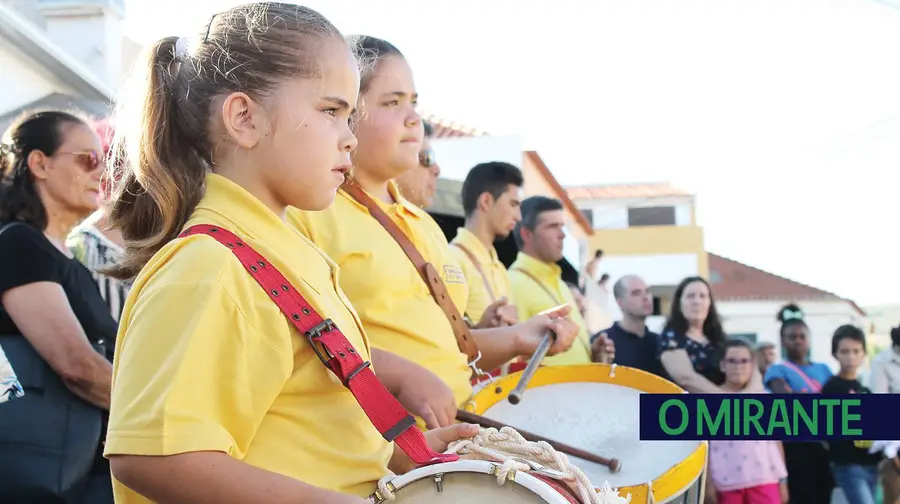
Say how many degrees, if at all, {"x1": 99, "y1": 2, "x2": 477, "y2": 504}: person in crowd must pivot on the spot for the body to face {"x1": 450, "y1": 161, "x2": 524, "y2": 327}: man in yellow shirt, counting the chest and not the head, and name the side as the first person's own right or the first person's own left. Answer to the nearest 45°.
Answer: approximately 90° to the first person's own left

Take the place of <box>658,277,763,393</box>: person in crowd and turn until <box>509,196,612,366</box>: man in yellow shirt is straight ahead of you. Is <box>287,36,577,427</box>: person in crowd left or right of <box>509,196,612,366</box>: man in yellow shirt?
left

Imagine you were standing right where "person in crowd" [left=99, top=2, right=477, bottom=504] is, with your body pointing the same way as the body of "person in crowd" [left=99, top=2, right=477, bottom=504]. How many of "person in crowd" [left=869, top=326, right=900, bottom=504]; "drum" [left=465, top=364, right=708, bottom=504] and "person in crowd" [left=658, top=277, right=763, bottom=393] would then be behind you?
0

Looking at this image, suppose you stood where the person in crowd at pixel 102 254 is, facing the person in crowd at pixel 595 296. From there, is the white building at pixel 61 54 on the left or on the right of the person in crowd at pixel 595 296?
left

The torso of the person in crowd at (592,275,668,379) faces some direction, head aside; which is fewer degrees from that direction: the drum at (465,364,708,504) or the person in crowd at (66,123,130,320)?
the drum

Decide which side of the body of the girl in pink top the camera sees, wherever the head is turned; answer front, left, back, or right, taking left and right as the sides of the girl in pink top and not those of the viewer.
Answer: front

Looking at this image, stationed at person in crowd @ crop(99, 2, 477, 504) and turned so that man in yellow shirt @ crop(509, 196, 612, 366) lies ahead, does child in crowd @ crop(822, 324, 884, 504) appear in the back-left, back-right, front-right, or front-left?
front-right

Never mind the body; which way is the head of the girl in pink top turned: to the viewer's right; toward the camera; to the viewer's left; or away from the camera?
toward the camera

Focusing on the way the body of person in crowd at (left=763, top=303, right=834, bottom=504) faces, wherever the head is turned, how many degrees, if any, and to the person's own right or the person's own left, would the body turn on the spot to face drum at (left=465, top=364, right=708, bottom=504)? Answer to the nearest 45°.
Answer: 0° — they already face it

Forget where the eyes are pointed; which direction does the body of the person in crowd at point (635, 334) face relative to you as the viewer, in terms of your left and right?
facing the viewer and to the right of the viewer

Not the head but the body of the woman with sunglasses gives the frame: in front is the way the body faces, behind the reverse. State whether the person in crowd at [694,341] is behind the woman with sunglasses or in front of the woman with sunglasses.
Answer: in front

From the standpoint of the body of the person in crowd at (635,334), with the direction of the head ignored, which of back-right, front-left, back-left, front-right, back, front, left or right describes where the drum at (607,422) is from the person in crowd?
front-right

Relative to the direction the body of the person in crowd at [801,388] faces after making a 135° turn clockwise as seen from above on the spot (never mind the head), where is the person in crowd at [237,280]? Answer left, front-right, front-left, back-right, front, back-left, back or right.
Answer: back-left

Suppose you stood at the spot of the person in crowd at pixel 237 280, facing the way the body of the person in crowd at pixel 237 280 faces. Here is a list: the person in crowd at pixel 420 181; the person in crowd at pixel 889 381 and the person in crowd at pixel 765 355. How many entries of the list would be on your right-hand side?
0

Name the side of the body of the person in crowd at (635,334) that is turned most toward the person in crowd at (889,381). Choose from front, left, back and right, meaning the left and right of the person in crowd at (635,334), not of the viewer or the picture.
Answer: left

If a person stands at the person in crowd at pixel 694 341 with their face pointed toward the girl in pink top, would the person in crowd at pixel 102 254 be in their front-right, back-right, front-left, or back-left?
front-right

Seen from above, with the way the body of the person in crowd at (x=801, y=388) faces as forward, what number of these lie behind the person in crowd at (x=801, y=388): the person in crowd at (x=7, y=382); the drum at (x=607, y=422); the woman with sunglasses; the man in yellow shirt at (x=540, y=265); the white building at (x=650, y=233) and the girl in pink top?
1

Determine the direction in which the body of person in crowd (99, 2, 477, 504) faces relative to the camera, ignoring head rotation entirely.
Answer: to the viewer's right

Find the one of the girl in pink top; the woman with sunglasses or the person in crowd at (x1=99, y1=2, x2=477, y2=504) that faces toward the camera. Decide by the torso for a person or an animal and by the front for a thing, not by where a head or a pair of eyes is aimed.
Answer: the girl in pink top

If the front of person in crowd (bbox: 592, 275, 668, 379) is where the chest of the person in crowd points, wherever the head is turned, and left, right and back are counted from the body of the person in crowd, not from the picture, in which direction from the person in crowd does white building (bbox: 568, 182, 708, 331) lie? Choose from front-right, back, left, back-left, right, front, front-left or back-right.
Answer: back-left

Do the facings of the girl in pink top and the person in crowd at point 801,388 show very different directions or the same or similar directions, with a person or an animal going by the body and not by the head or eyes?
same or similar directions
